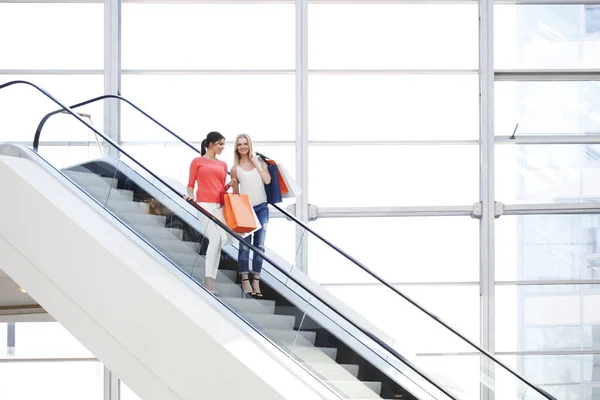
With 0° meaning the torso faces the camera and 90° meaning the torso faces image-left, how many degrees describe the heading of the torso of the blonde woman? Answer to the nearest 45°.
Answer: approximately 0°

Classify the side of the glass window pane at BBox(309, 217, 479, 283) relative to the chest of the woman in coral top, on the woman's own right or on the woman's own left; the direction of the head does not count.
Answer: on the woman's own left

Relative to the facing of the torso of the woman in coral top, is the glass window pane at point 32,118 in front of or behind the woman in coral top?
behind

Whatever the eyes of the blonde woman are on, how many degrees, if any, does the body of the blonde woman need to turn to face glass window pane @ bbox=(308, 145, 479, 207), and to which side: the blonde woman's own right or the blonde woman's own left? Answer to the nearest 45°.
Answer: approximately 135° to the blonde woman's own left

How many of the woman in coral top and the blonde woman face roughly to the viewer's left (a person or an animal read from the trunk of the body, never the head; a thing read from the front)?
0

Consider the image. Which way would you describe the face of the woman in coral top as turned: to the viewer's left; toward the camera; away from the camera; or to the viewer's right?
to the viewer's right
